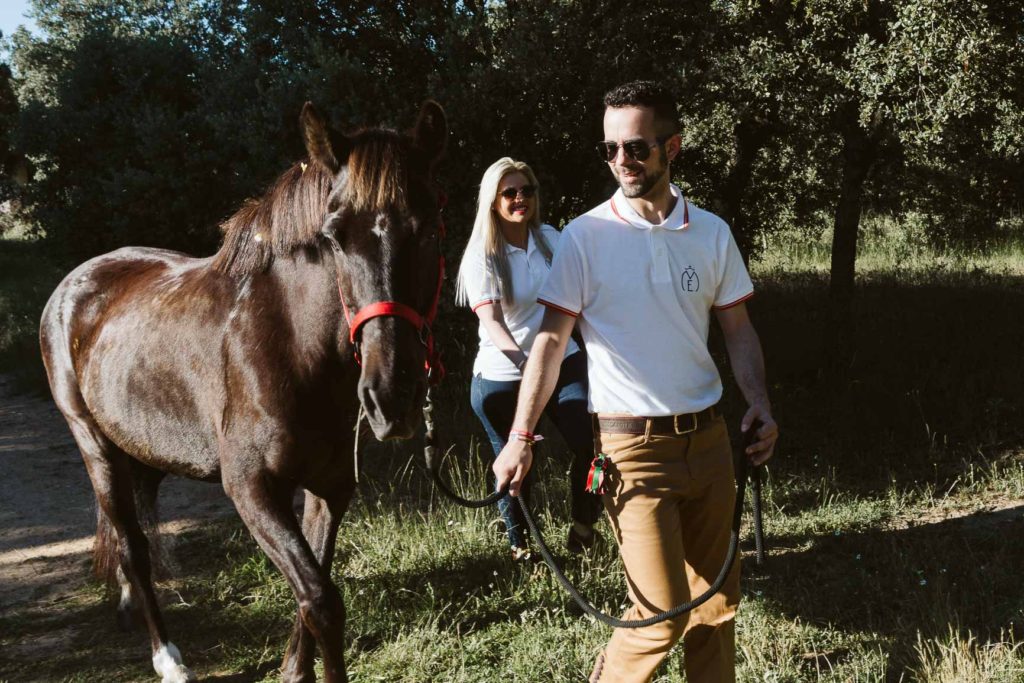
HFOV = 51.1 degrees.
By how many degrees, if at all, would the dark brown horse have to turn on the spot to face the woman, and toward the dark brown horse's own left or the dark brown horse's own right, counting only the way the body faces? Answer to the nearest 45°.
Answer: approximately 90° to the dark brown horse's own left

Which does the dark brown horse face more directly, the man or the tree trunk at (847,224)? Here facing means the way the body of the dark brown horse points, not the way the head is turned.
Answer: the man

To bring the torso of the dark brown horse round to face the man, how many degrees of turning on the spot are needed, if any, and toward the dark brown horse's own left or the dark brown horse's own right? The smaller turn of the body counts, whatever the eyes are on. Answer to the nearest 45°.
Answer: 0° — it already faces them

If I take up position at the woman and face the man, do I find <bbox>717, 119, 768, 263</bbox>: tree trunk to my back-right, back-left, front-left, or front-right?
back-left

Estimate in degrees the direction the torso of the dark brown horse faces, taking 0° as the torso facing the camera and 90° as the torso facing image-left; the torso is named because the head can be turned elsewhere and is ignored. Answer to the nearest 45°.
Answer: approximately 315°

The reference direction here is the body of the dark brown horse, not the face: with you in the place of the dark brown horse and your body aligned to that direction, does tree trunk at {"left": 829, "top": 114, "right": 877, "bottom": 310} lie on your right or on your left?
on your left

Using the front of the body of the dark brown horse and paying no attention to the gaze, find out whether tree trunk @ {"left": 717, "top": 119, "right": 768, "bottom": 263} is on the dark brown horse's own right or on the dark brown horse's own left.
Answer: on the dark brown horse's own left

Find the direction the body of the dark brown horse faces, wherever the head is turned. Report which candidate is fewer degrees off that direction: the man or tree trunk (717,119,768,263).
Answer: the man
